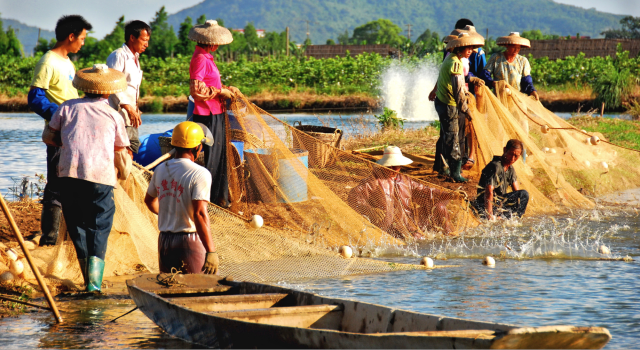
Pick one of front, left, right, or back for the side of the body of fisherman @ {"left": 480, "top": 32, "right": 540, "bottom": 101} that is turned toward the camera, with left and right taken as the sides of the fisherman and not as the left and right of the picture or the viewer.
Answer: front

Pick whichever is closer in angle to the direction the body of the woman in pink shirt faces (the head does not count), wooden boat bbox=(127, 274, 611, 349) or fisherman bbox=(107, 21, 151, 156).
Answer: the wooden boat

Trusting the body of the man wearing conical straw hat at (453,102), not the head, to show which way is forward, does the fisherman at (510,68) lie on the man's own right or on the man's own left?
on the man's own left

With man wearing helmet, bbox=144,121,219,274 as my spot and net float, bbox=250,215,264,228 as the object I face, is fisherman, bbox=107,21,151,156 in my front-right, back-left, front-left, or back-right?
front-left

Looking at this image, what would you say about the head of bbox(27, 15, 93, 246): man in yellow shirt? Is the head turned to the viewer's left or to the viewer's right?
to the viewer's right

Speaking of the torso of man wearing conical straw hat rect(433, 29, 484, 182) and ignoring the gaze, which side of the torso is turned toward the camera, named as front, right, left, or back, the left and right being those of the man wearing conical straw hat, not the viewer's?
right

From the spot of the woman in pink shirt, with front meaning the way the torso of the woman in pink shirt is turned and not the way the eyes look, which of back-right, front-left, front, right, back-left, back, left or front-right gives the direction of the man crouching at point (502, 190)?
front

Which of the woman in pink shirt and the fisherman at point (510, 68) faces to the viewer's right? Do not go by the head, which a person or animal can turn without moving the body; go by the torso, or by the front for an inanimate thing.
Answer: the woman in pink shirt

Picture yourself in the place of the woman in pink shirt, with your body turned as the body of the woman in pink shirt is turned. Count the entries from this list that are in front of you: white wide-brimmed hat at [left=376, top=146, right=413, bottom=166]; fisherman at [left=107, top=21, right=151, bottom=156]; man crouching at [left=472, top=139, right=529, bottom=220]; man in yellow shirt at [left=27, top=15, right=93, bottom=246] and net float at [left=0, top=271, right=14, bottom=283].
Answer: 2

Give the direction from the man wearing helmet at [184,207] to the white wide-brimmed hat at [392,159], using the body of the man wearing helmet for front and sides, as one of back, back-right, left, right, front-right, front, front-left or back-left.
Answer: front

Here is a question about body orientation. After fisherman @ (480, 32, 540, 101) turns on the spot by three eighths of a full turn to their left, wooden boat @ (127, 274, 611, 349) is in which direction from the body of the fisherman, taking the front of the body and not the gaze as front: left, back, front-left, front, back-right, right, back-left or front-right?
back-right

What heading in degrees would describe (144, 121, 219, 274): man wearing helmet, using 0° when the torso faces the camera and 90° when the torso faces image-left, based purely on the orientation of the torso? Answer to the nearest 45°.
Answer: approximately 225°

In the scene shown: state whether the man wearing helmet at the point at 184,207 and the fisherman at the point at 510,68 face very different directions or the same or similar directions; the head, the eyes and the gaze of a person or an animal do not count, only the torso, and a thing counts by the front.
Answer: very different directions

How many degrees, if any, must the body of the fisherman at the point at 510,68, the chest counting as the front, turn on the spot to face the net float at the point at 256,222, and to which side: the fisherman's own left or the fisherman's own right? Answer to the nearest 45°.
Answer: approximately 45° to the fisherman's own right

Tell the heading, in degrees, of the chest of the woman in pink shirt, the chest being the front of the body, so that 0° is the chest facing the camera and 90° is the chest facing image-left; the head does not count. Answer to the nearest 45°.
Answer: approximately 270°
